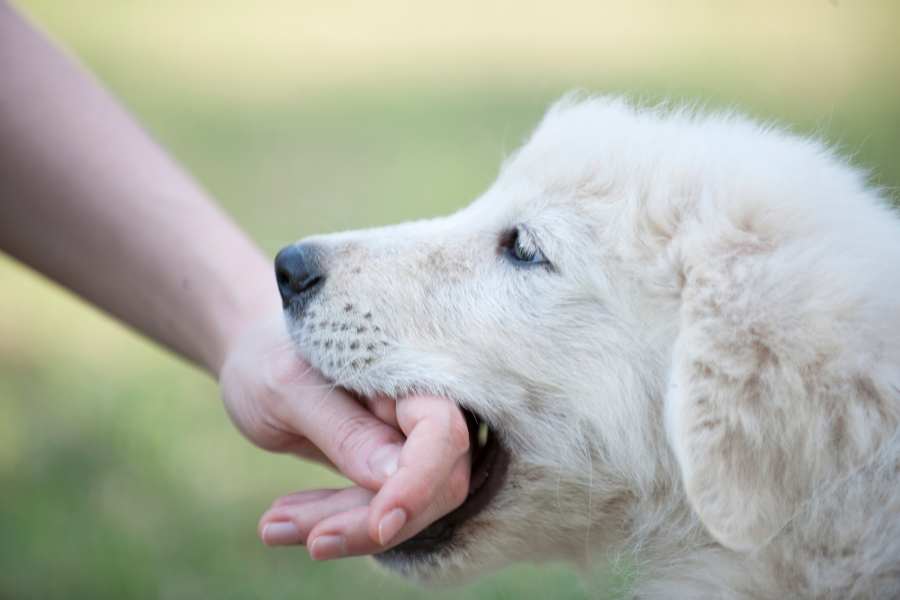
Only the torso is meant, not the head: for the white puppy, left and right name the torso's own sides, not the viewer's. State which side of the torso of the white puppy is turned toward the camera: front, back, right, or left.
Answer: left
